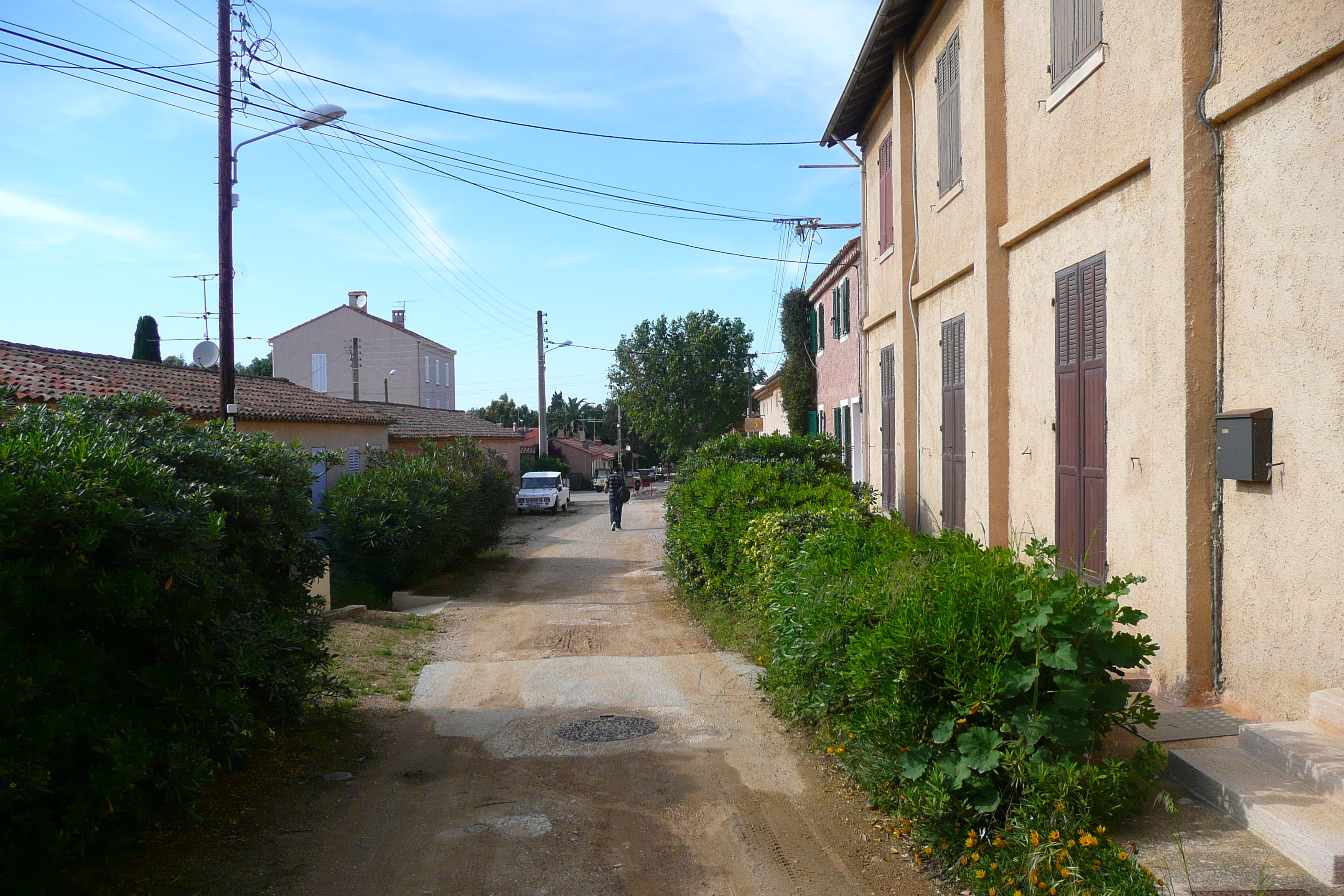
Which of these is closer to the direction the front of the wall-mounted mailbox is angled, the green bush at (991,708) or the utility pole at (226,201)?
the green bush

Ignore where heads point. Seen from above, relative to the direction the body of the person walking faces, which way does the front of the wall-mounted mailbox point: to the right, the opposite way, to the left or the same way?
to the left

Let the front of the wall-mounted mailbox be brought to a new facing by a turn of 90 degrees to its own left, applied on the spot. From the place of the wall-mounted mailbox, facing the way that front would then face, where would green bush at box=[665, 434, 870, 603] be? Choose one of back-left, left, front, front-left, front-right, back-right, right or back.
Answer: back

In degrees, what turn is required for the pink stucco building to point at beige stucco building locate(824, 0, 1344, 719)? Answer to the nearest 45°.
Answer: approximately 90° to its left

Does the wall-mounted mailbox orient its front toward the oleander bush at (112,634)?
yes

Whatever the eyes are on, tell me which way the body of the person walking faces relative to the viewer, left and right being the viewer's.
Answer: facing away from the viewer

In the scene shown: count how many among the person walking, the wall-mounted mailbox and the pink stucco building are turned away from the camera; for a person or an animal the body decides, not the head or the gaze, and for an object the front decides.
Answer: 1

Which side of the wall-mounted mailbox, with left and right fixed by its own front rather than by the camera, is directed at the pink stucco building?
right

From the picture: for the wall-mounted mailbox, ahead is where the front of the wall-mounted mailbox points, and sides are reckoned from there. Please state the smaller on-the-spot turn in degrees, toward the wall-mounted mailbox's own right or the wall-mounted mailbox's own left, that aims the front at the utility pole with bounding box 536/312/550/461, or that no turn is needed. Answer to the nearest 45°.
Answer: approximately 90° to the wall-mounted mailbox's own right

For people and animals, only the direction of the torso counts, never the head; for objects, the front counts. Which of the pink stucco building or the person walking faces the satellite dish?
the pink stucco building

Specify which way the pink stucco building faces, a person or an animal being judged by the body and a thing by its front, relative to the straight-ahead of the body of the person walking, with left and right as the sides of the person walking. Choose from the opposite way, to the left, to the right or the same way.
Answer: to the left

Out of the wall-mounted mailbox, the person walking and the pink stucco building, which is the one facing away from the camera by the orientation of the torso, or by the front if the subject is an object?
the person walking

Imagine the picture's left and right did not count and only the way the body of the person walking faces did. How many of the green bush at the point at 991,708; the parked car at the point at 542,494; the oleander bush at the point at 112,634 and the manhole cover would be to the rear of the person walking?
3

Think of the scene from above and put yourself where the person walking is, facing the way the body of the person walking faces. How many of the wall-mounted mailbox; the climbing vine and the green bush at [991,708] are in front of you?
0

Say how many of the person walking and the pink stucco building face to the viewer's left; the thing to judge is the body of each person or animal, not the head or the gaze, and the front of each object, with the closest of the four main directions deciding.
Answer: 1

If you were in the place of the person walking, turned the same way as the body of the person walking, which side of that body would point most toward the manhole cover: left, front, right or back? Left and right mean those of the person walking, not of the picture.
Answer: back

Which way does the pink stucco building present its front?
to the viewer's left
